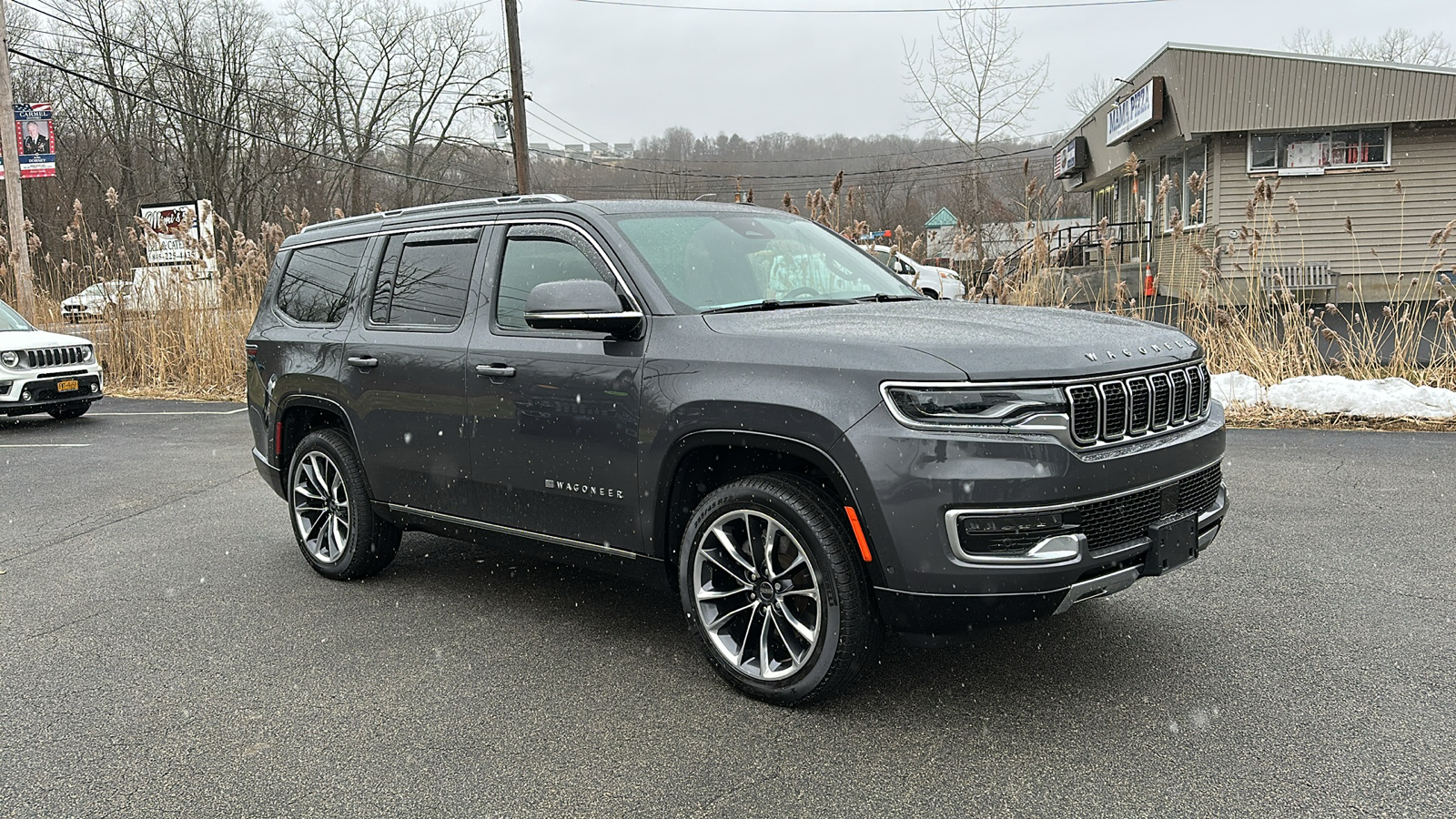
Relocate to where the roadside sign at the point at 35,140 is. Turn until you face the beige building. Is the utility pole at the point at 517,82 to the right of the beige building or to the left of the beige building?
left

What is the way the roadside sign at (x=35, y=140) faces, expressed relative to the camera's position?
facing the viewer

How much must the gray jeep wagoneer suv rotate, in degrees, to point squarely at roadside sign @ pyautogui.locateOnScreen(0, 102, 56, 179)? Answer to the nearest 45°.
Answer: approximately 180°

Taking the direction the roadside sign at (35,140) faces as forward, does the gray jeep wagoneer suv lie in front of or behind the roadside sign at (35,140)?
in front

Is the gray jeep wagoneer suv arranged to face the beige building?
no

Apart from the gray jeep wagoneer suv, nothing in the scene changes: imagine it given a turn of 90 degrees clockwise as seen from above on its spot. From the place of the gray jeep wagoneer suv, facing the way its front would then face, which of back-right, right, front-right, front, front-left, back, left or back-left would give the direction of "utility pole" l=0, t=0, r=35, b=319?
right

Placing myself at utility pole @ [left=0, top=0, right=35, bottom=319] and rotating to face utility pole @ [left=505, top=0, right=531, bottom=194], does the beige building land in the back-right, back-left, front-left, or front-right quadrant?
front-right

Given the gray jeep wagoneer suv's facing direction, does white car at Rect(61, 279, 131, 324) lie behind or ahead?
behind

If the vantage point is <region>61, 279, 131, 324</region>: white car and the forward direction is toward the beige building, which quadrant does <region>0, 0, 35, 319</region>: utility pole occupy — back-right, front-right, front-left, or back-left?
front-right

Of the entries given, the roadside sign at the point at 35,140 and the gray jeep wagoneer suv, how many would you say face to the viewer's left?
0

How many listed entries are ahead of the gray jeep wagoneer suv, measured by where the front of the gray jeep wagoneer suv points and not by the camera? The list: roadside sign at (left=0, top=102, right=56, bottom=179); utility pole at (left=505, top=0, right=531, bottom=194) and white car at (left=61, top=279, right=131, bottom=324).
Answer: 0

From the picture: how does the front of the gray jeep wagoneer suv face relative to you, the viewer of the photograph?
facing the viewer and to the right of the viewer

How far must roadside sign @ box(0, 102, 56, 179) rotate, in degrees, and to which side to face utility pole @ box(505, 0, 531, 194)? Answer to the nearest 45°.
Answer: approximately 90° to its left
